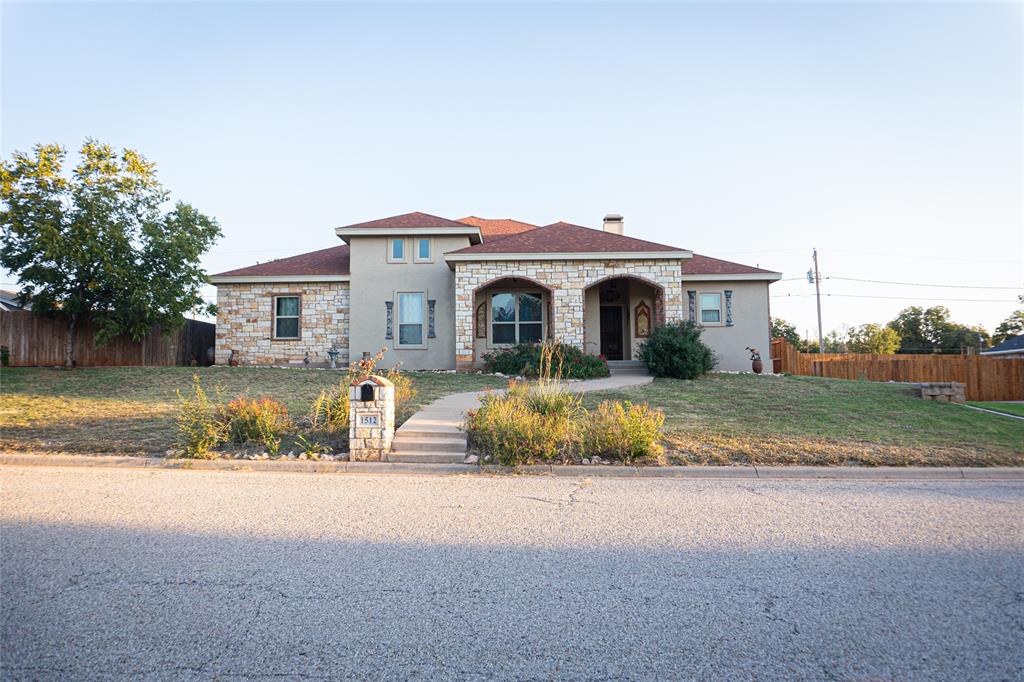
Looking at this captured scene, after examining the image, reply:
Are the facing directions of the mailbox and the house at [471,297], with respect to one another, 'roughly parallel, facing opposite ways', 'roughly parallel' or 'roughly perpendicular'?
roughly parallel

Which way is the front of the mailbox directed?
toward the camera

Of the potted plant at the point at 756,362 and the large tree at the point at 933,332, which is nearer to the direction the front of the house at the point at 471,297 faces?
the potted plant

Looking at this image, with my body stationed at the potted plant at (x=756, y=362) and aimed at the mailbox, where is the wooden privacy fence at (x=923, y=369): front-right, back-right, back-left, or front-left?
back-left

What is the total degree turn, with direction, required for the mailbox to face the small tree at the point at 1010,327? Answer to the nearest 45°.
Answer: approximately 135° to its left

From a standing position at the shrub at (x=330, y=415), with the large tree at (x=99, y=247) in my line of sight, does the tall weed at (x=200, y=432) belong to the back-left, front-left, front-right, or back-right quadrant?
front-left

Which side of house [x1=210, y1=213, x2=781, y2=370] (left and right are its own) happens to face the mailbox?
front

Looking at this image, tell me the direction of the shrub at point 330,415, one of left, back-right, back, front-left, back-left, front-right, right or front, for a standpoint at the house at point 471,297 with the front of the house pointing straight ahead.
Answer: front

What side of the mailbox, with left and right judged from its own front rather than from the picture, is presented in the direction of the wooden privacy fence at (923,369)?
left

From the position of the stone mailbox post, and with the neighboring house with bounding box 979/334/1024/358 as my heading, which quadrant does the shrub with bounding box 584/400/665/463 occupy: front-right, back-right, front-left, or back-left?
front-right

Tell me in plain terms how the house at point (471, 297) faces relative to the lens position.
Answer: facing the viewer

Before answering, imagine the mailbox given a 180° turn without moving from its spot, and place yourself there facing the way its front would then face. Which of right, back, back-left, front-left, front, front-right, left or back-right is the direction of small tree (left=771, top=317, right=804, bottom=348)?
front-right

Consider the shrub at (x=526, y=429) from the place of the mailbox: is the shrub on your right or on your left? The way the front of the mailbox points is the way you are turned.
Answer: on your left

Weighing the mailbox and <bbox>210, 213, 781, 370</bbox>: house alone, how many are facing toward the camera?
2

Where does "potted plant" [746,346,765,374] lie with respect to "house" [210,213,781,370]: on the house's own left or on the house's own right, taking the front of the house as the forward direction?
on the house's own left

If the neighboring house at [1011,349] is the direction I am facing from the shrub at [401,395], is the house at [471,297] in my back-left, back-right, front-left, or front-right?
front-left

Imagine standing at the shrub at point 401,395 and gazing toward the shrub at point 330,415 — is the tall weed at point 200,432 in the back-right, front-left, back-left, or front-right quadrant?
front-right

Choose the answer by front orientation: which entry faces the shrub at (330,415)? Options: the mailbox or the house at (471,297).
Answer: the house

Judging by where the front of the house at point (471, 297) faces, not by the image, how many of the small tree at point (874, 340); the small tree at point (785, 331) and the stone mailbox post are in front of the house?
1
